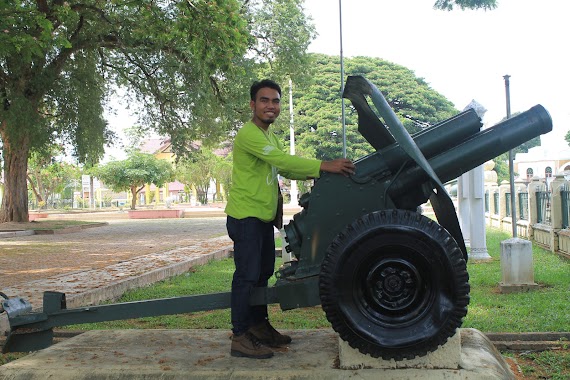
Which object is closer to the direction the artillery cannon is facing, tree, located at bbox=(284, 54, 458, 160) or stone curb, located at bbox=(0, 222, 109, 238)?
the tree

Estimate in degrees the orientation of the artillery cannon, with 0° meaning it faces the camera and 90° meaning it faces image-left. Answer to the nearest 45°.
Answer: approximately 270°

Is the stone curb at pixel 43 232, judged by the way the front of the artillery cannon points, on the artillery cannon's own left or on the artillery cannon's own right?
on the artillery cannon's own left

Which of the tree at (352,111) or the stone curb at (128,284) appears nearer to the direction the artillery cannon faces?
the tree

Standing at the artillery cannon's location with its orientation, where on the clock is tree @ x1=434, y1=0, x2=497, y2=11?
The tree is roughly at 10 o'clock from the artillery cannon.

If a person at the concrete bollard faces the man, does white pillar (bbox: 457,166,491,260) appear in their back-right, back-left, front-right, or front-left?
back-right

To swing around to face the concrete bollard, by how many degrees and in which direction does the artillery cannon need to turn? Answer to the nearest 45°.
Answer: approximately 45° to its left

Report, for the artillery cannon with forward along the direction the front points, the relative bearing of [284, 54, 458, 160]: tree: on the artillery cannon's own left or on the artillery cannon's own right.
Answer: on the artillery cannon's own left

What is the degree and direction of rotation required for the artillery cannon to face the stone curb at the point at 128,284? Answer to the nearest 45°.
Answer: approximately 135° to its left

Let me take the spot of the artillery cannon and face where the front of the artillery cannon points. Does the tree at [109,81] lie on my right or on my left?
on my left
